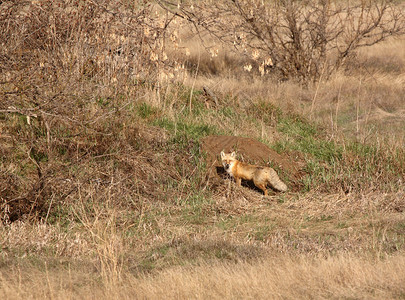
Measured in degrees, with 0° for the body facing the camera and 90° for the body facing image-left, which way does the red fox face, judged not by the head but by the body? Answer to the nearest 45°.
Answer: approximately 90°

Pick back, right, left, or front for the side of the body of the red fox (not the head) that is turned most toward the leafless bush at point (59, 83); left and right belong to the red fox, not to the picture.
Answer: front
